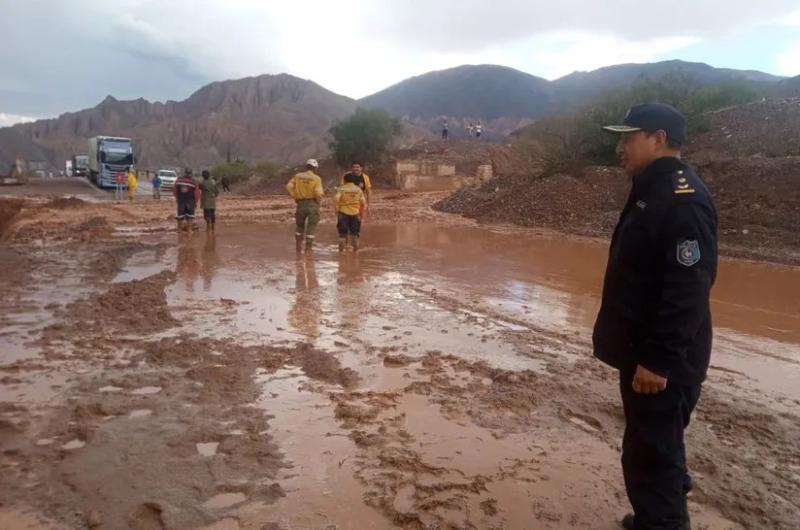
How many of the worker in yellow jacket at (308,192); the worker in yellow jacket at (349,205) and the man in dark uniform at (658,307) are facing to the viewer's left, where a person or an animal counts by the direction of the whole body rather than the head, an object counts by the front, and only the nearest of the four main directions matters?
1

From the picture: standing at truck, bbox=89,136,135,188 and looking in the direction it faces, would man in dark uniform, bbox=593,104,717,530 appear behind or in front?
in front

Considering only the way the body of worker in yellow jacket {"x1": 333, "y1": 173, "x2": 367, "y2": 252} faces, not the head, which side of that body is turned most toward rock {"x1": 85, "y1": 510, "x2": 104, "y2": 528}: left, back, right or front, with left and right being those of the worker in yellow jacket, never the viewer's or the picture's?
back

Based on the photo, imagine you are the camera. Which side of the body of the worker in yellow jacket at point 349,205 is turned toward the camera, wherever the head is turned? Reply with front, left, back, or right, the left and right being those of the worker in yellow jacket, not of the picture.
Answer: back

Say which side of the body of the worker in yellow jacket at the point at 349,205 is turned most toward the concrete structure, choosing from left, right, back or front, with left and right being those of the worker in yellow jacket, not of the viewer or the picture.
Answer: front

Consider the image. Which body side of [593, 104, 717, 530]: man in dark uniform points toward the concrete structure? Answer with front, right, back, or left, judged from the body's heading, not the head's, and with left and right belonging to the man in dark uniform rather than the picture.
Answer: right

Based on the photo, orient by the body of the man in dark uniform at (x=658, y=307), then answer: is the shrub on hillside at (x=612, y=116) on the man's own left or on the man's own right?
on the man's own right

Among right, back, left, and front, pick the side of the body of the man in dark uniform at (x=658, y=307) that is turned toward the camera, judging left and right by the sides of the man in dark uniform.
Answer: left

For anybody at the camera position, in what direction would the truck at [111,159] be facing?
facing the viewer and to the right of the viewer

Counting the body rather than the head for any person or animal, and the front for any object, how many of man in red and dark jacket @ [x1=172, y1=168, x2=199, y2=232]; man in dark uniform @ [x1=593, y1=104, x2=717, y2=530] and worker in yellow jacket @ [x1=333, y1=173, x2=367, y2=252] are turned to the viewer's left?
1

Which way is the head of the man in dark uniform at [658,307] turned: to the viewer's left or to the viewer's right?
to the viewer's left
